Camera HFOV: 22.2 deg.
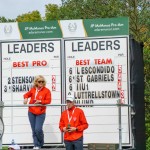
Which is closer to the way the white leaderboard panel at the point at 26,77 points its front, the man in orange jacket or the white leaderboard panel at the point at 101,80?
the man in orange jacket

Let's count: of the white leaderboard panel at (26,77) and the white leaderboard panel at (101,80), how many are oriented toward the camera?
2

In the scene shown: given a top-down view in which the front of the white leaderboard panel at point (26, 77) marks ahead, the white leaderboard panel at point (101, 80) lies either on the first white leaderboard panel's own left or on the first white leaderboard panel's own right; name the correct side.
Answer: on the first white leaderboard panel's own left

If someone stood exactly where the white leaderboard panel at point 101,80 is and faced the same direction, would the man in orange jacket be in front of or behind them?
in front

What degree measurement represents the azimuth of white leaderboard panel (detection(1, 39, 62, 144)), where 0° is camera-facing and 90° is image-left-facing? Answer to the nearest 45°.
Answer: approximately 0°

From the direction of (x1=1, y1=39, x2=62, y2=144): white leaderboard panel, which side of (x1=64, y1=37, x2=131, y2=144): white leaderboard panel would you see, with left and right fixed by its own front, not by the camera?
right

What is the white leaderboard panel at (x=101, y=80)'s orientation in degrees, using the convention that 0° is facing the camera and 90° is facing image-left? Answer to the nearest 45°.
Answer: approximately 0°

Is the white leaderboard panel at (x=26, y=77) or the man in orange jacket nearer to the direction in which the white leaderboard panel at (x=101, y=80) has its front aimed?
the man in orange jacket
